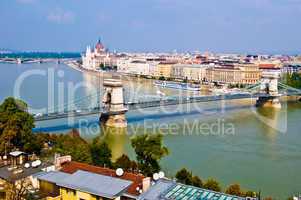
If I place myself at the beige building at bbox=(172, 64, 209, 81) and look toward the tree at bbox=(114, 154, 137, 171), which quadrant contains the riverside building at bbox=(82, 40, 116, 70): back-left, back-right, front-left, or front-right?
back-right

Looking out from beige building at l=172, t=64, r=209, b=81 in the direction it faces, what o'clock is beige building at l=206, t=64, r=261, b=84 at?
beige building at l=206, t=64, r=261, b=84 is roughly at 9 o'clock from beige building at l=172, t=64, r=209, b=81.

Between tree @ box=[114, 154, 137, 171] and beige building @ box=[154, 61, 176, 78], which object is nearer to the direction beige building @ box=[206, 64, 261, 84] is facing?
the tree

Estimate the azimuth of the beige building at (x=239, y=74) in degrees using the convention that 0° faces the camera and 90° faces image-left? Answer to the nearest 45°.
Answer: approximately 45°

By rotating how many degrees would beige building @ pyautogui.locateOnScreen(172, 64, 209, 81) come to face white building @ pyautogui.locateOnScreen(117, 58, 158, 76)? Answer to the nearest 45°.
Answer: approximately 90° to its right

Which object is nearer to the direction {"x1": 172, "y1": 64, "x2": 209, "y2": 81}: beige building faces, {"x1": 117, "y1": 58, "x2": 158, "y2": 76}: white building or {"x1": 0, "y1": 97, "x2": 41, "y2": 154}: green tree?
the green tree

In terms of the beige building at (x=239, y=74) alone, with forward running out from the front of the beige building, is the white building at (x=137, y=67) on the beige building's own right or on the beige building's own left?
on the beige building's own right

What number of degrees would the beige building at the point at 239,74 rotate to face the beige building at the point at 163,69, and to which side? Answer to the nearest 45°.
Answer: approximately 90° to its right
